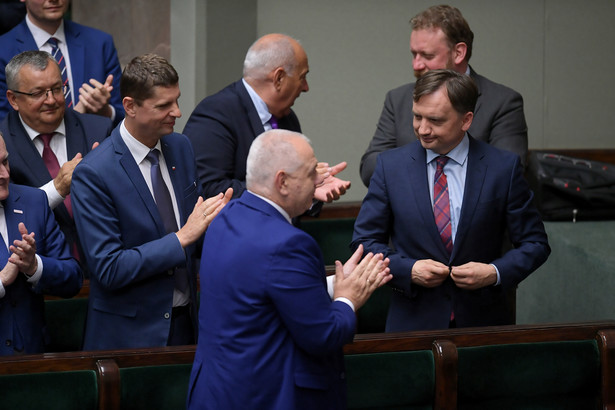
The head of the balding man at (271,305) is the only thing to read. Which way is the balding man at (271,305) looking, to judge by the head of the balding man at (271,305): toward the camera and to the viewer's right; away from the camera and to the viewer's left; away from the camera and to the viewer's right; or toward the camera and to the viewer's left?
away from the camera and to the viewer's right

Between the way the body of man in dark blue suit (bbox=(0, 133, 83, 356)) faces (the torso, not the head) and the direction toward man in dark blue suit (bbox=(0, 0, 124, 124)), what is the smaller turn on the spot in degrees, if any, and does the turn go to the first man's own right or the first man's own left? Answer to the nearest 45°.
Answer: approximately 135° to the first man's own left

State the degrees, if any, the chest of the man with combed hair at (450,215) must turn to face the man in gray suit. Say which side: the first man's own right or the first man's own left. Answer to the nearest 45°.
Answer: approximately 180°

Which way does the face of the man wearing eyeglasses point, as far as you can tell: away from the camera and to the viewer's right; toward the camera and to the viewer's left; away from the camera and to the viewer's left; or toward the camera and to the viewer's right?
toward the camera and to the viewer's right

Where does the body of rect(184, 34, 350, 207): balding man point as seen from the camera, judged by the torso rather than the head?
to the viewer's right

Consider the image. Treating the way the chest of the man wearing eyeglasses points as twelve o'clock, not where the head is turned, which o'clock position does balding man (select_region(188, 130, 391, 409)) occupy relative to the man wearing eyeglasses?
The balding man is roughly at 1 o'clock from the man wearing eyeglasses.

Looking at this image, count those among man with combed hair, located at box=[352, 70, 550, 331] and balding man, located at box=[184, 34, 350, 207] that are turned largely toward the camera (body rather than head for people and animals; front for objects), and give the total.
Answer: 1
